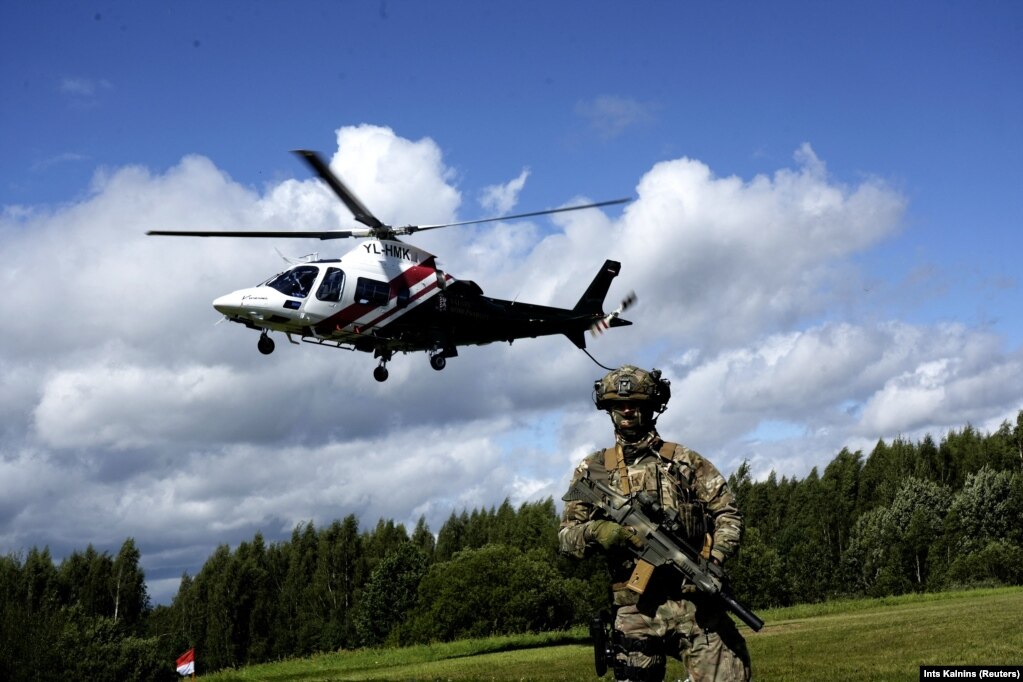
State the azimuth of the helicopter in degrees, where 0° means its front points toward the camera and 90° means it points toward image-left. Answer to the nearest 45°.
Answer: approximately 45°
